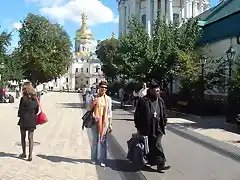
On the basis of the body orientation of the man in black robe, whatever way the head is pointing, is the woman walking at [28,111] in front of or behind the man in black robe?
behind

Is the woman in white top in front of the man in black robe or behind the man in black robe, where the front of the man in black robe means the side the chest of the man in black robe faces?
behind

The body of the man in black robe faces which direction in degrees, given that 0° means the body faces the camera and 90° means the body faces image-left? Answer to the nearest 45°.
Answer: approximately 315°

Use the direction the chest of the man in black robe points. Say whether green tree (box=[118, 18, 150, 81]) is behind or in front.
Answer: behind
